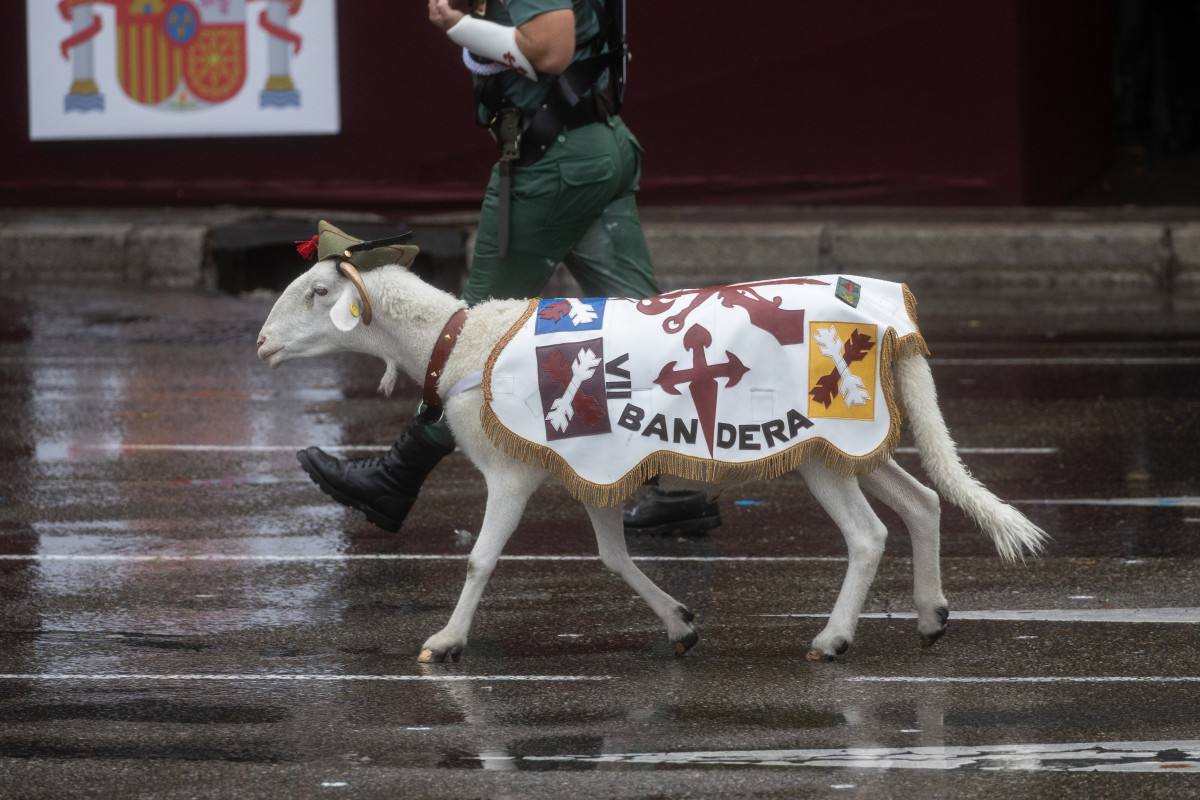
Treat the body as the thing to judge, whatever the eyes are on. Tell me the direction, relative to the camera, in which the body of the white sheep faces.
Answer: to the viewer's left

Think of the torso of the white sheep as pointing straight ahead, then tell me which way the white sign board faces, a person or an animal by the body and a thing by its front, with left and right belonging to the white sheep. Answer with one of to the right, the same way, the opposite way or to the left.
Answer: to the left

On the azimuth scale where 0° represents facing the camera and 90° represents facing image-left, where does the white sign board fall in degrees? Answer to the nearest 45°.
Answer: approximately 0°

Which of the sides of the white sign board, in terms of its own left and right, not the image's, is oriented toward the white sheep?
front

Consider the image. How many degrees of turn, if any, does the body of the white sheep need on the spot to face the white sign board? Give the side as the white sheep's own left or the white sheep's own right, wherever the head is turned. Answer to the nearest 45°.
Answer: approximately 90° to the white sheep's own right

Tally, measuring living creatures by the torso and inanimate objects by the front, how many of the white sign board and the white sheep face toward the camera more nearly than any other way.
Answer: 1
